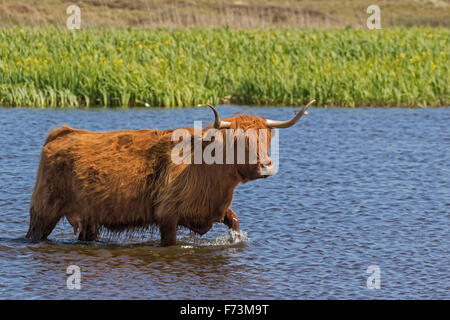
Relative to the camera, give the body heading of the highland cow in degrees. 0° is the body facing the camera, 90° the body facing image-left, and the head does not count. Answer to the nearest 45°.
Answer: approximately 270°
